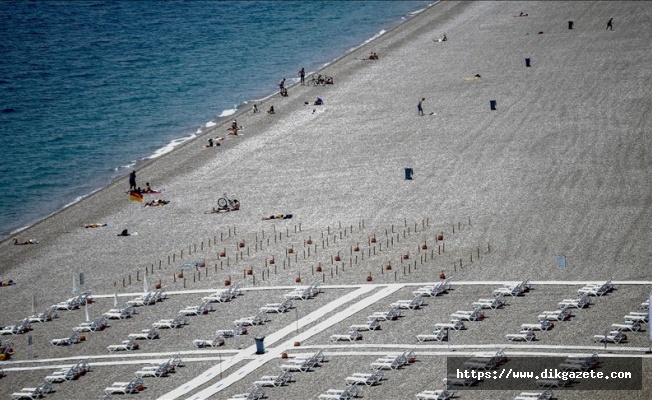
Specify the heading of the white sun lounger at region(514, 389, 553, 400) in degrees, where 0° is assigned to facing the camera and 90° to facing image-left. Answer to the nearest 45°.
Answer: approximately 90°
